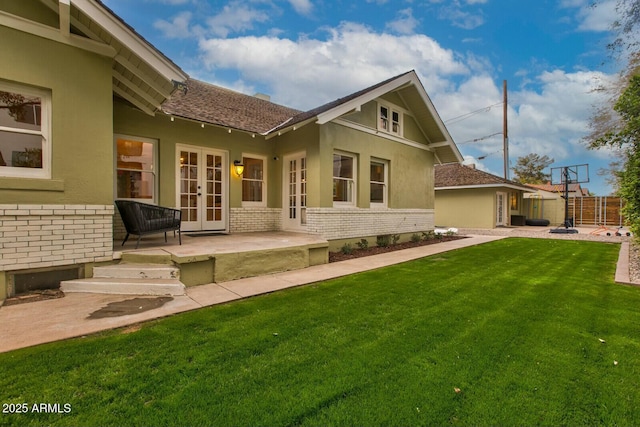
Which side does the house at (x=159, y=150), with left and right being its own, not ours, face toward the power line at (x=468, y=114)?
left

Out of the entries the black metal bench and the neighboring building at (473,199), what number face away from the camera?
0

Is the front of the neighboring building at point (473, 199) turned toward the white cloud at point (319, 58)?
no

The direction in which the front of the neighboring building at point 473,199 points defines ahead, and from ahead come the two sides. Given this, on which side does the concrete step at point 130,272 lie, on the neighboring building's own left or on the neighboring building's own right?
on the neighboring building's own right

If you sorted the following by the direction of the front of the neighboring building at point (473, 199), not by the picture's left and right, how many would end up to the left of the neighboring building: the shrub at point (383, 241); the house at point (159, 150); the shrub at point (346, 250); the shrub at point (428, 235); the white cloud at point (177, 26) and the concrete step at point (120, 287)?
0

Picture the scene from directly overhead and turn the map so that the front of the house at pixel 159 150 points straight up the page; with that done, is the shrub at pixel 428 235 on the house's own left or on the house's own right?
on the house's own left

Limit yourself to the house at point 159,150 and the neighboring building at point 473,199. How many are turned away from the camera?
0

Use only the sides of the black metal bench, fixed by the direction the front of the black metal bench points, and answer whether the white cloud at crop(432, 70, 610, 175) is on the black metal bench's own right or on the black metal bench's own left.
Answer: on the black metal bench's own left

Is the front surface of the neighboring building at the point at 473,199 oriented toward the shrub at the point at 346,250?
no

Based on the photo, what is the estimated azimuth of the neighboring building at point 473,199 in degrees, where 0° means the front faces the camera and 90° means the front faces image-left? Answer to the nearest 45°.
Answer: approximately 315°

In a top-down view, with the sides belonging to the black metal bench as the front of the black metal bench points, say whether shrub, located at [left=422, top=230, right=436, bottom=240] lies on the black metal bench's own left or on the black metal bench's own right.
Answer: on the black metal bench's own left

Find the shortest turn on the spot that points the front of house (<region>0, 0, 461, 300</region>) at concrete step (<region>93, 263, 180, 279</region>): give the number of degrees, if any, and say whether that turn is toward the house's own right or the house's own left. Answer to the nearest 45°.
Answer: approximately 45° to the house's own right

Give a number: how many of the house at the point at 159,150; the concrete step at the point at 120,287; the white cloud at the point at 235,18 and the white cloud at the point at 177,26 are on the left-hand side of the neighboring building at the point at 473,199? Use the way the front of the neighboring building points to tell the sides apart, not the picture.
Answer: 0

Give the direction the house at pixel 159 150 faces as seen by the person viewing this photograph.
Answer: facing the viewer and to the right of the viewer

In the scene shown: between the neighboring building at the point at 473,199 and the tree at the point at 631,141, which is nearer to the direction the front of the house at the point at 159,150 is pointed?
the tree

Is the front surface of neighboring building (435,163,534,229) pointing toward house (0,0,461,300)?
no

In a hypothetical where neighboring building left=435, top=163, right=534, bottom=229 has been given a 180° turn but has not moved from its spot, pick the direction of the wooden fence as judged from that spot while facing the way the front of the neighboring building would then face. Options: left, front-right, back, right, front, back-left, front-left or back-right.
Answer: right
